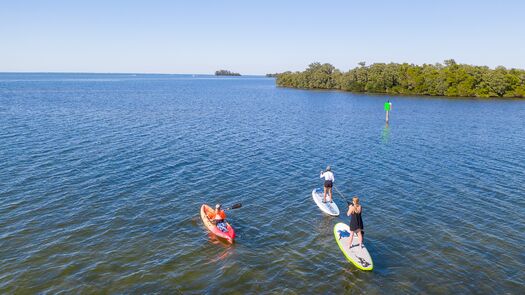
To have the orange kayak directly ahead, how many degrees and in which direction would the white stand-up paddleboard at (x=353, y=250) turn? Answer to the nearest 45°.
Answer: approximately 45° to its left

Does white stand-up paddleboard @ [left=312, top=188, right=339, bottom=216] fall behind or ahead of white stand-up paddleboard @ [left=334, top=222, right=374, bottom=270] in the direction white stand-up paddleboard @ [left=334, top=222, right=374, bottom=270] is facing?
ahead

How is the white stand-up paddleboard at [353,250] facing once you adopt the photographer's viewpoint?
facing away from the viewer and to the left of the viewer

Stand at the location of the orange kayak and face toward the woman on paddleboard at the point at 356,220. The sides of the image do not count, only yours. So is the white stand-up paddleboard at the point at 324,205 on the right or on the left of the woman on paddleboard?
left
